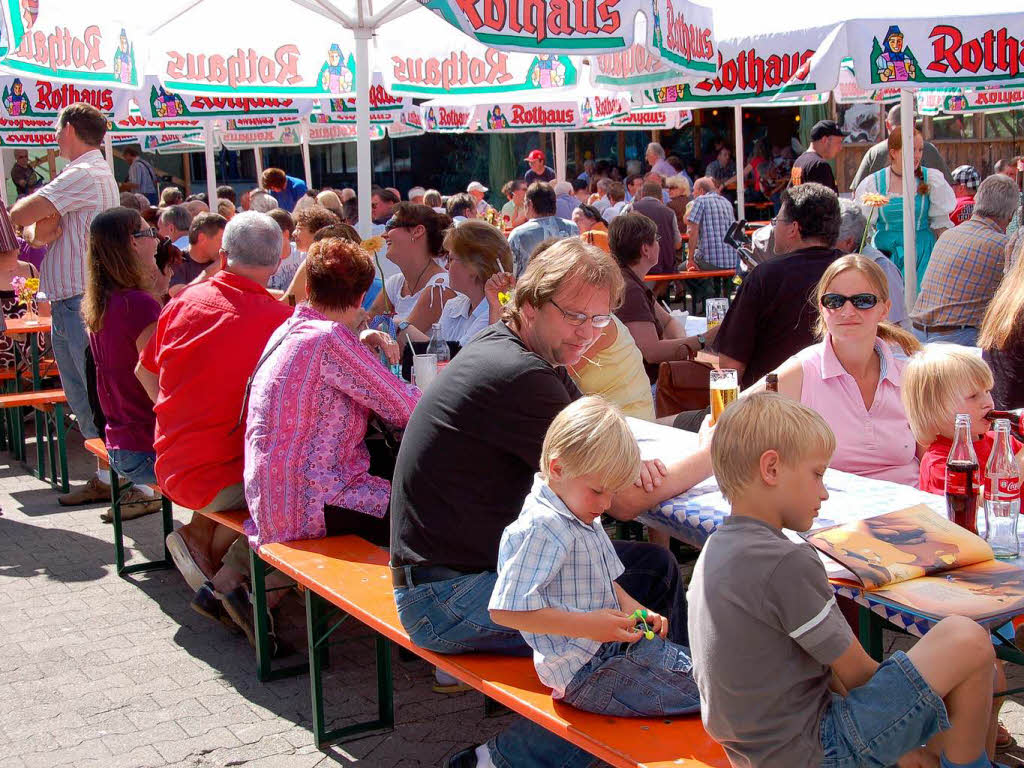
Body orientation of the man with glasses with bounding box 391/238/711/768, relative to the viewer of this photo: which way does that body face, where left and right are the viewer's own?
facing to the right of the viewer

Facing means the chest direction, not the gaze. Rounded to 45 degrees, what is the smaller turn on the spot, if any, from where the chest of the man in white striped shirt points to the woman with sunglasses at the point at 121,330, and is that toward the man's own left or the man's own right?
approximately 90° to the man's own left

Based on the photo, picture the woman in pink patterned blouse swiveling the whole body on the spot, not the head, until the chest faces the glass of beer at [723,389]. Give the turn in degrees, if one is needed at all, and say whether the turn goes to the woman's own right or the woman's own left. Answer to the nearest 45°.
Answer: approximately 90° to the woman's own right

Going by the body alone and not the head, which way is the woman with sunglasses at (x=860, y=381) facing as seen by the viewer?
toward the camera

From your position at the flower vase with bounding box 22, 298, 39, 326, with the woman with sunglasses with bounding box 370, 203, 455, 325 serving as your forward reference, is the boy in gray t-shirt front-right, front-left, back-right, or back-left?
front-right

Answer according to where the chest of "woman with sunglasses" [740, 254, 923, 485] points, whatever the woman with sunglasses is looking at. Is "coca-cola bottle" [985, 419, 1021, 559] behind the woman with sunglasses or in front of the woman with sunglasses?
in front

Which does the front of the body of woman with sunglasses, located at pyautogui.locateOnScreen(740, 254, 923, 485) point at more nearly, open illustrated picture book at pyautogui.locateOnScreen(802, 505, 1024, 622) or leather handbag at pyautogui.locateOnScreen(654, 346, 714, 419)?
the open illustrated picture book
